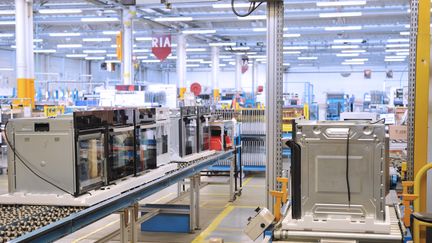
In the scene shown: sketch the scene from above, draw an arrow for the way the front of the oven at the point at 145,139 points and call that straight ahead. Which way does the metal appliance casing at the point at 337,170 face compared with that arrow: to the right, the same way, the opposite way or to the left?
the opposite way

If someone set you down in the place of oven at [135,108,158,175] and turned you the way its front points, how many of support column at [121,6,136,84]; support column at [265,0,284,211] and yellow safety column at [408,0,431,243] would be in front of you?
2

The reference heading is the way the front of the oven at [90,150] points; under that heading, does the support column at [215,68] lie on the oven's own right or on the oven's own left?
on the oven's own left

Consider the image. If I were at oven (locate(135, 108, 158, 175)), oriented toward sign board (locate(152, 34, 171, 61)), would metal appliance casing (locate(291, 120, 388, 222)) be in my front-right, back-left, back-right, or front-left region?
back-right

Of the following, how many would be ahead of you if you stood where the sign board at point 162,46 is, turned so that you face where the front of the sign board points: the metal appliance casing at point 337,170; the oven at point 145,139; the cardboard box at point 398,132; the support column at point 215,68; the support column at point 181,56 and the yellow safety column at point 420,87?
4
